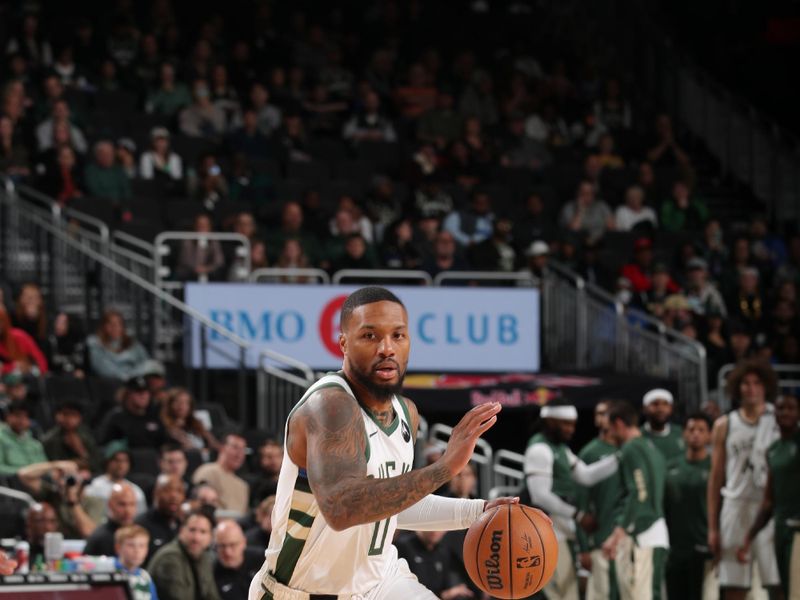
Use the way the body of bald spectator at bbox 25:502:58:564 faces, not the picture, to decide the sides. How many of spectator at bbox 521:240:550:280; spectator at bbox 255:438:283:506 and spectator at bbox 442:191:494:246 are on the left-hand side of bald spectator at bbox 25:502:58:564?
3

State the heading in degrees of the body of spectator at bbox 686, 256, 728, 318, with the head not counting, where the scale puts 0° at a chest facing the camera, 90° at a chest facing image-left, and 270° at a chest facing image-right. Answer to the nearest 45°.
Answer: approximately 45°

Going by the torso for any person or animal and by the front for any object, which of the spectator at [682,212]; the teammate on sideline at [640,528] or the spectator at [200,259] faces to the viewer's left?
the teammate on sideline

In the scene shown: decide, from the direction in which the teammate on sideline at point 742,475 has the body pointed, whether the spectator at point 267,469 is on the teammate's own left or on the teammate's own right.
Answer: on the teammate's own right

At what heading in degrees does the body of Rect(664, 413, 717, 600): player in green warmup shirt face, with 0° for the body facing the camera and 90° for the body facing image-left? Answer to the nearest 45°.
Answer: approximately 0°

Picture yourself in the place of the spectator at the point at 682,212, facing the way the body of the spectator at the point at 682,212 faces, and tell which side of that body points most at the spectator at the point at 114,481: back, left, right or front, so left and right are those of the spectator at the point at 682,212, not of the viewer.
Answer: front

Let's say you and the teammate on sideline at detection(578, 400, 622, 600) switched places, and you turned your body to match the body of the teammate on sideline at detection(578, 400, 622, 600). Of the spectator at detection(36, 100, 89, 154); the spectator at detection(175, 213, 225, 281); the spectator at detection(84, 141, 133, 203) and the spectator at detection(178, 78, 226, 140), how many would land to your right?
4

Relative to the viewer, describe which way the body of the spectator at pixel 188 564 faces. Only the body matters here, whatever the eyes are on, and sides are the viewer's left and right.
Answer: facing the viewer and to the right of the viewer

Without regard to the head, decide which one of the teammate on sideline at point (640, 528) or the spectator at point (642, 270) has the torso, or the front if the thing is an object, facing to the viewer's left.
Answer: the teammate on sideline
